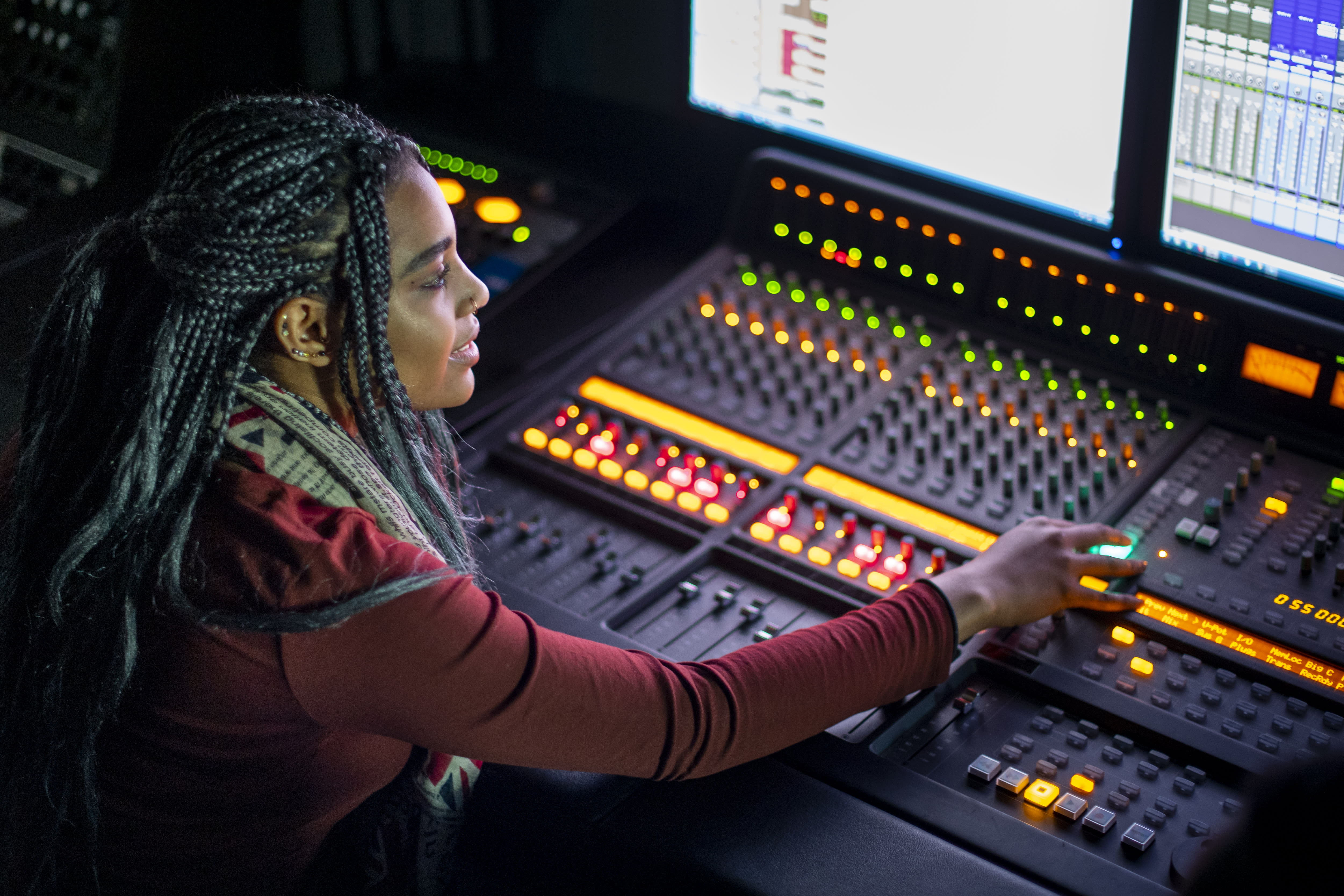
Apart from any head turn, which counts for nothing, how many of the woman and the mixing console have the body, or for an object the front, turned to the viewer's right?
1

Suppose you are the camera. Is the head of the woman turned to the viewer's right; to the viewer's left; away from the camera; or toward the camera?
to the viewer's right

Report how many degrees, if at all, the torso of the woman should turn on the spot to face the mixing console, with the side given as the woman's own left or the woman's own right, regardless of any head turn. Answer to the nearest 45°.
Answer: approximately 45° to the woman's own left

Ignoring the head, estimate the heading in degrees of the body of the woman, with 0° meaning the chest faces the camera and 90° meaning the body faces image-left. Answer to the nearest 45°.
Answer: approximately 270°

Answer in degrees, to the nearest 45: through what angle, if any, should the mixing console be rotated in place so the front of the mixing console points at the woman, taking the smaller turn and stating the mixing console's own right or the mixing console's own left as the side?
0° — it already faces them

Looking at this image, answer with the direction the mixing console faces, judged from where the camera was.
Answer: facing the viewer and to the left of the viewer
